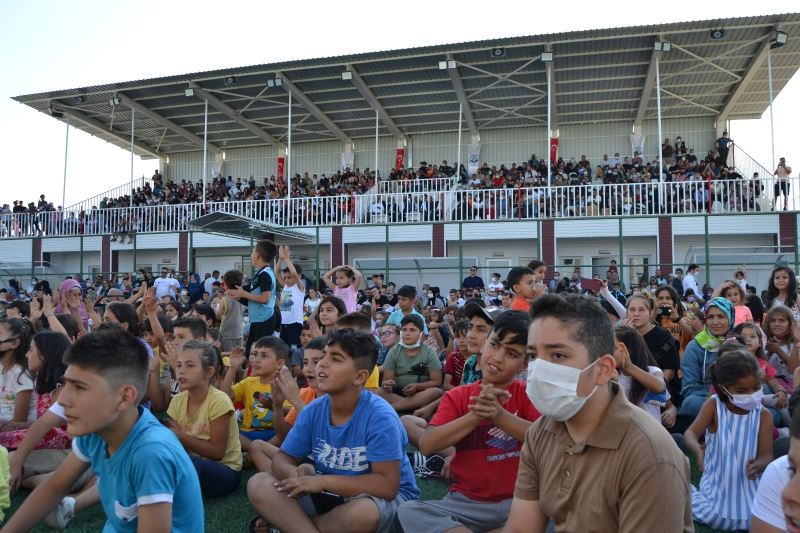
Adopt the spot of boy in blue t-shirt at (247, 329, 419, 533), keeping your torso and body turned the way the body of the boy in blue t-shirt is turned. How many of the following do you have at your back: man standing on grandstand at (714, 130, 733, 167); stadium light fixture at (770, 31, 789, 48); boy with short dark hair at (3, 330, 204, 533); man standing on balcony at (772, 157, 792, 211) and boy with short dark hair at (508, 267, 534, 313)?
4

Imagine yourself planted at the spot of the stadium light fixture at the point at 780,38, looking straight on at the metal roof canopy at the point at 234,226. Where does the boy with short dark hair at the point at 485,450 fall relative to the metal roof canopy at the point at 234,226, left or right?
left

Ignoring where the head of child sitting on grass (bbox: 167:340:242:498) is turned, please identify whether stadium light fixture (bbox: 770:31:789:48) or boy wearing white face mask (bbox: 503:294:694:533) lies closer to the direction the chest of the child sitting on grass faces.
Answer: the boy wearing white face mask

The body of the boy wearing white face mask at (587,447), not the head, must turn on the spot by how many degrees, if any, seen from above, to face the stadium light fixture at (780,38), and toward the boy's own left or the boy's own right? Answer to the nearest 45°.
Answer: approximately 135° to the boy's own right

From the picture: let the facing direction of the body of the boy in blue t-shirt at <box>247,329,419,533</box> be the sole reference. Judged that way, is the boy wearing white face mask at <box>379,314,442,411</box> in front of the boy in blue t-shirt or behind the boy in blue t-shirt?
behind

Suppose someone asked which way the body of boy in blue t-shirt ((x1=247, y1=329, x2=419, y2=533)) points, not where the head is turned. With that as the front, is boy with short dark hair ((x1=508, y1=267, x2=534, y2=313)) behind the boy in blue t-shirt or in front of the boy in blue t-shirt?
behind

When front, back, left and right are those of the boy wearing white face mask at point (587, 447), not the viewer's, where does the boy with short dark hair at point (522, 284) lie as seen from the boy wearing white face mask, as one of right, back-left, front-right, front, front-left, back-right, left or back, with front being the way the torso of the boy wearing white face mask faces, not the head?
back-right
